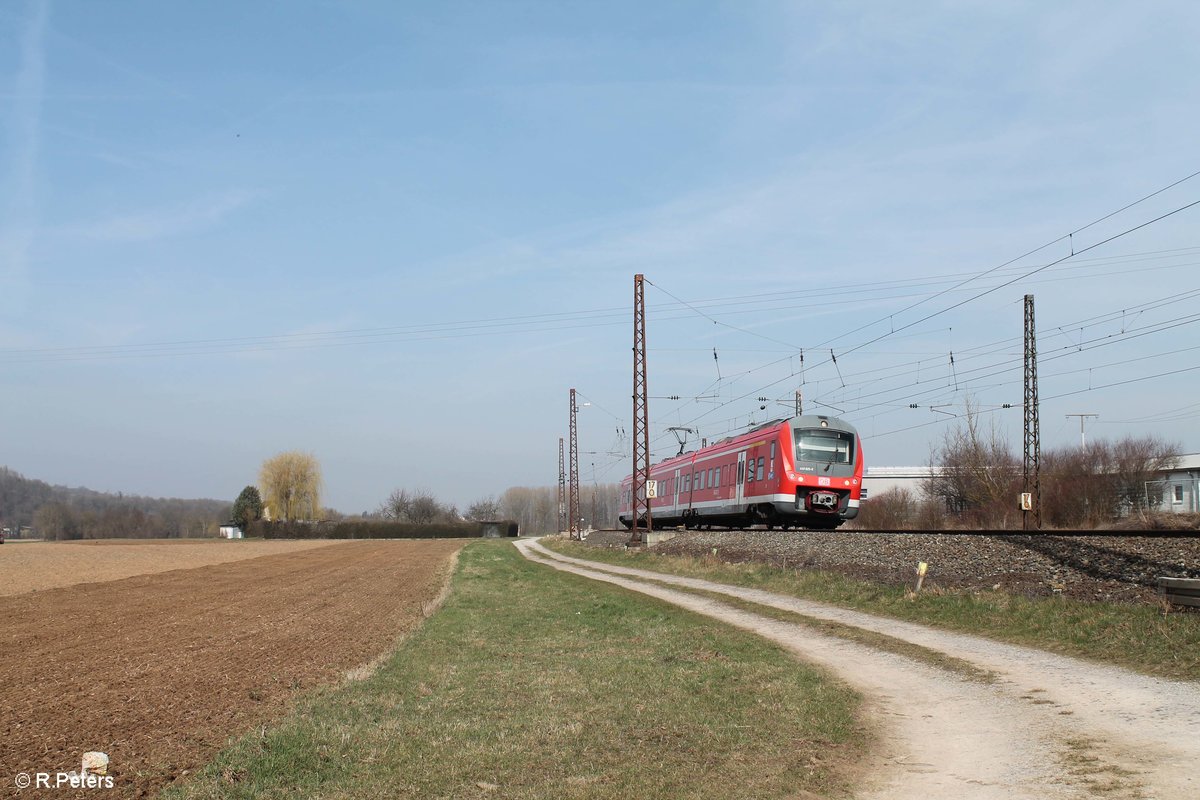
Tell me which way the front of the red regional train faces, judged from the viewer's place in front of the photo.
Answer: facing the viewer and to the right of the viewer
